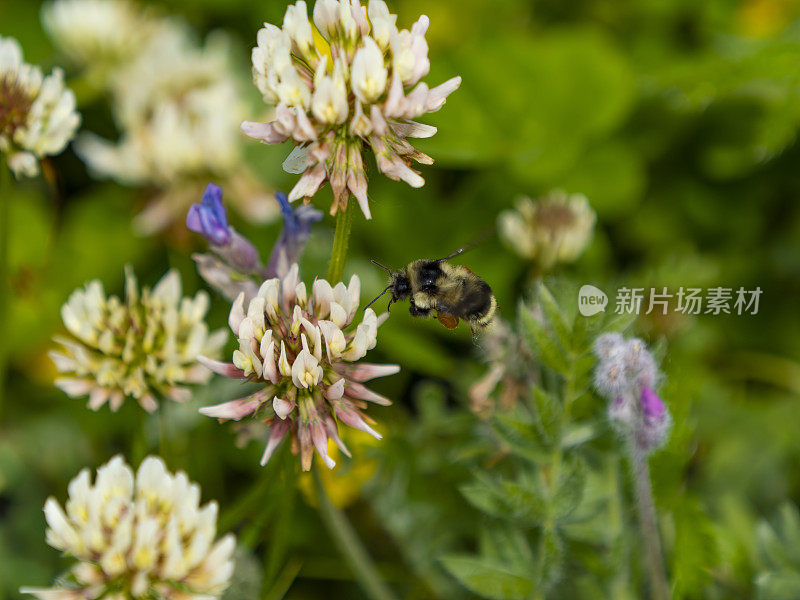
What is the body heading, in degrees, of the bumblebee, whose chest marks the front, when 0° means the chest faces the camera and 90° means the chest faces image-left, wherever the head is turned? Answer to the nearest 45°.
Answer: approximately 90°

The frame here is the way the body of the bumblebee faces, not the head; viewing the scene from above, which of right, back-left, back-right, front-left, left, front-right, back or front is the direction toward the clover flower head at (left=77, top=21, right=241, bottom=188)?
front-right
